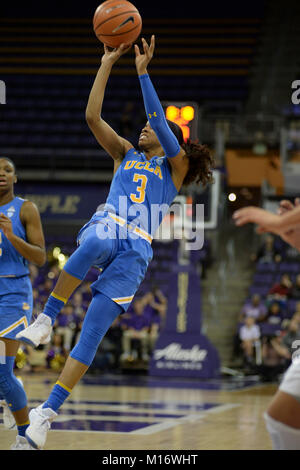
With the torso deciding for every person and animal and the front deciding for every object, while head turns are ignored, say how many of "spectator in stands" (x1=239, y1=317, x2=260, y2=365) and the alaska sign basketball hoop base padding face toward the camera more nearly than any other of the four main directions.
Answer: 2

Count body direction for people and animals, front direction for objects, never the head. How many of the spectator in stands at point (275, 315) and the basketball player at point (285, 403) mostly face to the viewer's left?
1

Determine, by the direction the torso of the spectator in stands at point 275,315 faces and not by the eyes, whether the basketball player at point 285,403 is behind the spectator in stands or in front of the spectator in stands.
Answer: in front

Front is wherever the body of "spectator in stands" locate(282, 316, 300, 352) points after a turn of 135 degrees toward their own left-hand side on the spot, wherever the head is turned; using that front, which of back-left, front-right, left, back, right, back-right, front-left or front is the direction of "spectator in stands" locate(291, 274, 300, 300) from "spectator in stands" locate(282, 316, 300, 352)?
left

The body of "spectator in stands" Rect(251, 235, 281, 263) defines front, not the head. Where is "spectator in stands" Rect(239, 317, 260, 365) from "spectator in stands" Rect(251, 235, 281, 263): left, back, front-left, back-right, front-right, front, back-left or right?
front

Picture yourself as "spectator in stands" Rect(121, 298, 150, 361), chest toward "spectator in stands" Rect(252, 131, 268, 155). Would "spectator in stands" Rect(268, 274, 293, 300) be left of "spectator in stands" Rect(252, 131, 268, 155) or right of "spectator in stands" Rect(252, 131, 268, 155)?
right

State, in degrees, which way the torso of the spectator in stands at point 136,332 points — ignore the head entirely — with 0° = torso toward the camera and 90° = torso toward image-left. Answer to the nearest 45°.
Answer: approximately 0°

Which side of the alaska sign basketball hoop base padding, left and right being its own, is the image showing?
front

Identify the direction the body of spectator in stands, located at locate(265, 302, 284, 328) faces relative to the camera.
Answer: toward the camera

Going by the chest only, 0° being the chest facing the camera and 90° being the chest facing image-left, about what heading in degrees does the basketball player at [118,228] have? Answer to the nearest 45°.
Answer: approximately 45°
